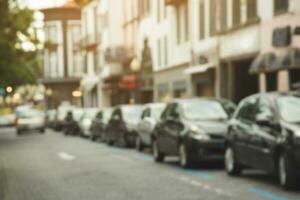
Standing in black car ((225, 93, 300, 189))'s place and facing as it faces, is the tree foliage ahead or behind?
behind

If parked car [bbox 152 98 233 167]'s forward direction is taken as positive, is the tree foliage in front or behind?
behind
